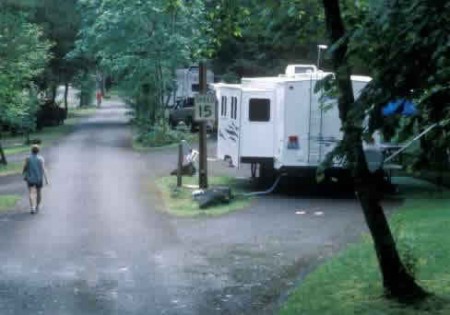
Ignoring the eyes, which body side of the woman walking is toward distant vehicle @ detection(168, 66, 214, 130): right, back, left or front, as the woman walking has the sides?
front

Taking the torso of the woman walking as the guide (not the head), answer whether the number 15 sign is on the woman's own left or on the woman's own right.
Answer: on the woman's own right

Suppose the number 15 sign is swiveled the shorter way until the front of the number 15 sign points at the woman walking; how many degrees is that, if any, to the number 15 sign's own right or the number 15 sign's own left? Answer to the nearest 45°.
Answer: approximately 45° to the number 15 sign's own right

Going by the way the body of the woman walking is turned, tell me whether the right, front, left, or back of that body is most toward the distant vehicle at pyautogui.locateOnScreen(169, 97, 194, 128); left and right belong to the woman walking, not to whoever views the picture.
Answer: front

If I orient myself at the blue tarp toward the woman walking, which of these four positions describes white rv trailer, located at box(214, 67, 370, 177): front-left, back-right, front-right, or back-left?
front-right

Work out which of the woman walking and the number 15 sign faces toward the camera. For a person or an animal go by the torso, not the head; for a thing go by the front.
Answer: the number 15 sign

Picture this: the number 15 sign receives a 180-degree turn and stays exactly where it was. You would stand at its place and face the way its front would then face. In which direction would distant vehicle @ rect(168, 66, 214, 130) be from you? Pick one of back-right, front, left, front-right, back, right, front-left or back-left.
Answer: front

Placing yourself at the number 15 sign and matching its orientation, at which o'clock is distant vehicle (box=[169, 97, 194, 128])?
The distant vehicle is roughly at 6 o'clock from the number 15 sign.

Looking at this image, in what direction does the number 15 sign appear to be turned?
toward the camera

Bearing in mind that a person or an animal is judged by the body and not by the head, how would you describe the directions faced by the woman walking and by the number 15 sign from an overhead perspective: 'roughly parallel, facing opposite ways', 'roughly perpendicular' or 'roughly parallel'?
roughly parallel, facing opposite ways

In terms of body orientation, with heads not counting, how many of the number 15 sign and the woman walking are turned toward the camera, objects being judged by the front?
1

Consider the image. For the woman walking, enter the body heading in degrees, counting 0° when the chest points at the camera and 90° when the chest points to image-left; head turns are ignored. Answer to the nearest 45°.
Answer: approximately 180°
